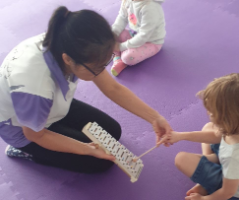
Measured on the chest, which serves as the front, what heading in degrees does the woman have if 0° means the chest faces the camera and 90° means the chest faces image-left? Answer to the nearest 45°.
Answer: approximately 270°
